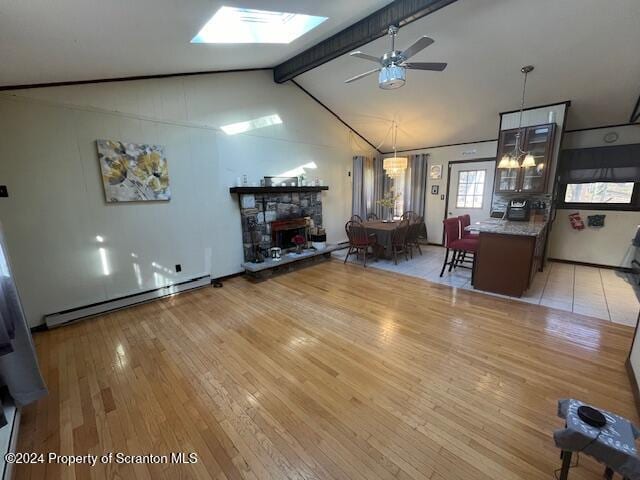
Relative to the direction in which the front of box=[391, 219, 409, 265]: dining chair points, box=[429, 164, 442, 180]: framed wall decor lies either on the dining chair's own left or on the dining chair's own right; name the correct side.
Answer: on the dining chair's own right

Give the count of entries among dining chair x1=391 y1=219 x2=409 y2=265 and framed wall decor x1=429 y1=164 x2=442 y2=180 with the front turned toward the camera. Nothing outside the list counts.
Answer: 1

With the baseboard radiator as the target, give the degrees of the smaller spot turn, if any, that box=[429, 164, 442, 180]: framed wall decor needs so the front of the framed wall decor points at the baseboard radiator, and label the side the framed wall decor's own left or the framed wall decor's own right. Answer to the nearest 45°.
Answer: approximately 45° to the framed wall decor's own right

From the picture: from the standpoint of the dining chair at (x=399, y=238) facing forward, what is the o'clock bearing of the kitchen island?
The kitchen island is roughly at 6 o'clock from the dining chair.

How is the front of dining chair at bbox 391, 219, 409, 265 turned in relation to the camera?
facing away from the viewer and to the left of the viewer

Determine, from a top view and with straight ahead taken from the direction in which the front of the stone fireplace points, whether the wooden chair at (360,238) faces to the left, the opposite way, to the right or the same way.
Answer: to the left

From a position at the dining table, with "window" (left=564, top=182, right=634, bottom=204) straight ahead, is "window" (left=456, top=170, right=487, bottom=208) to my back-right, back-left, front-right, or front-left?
front-left

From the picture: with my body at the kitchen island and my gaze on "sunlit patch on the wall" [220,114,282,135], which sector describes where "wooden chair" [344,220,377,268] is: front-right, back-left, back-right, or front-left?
front-right

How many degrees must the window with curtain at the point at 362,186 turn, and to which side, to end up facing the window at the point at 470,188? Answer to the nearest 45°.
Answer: approximately 45° to its left

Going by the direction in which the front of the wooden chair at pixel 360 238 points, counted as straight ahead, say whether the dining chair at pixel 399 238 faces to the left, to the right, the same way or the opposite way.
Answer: to the left

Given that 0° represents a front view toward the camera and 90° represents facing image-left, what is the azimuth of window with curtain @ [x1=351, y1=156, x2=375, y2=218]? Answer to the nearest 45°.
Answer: approximately 315°

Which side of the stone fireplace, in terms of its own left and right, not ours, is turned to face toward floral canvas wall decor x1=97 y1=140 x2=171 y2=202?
right

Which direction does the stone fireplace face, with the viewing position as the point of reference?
facing the viewer and to the right of the viewer

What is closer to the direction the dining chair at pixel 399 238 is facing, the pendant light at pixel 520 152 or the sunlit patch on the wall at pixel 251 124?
the sunlit patch on the wall

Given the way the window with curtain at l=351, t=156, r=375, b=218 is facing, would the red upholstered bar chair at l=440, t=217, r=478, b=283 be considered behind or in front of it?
in front

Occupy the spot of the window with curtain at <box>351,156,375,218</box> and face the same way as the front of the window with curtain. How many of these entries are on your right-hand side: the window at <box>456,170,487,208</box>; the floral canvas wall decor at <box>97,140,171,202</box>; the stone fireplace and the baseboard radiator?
3

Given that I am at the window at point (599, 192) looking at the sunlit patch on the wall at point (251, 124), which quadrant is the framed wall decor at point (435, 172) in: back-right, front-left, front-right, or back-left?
front-right

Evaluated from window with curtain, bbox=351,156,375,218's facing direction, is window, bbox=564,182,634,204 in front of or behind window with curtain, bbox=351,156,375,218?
in front

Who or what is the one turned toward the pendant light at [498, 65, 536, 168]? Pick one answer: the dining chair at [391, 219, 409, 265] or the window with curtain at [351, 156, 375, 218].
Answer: the window with curtain

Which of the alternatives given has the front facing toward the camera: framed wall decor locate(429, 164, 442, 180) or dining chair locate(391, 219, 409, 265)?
the framed wall decor

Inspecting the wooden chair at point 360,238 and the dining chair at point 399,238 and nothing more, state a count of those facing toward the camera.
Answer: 0

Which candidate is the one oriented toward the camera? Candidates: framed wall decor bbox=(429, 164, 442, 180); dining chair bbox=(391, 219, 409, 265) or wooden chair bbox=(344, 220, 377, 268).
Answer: the framed wall decor

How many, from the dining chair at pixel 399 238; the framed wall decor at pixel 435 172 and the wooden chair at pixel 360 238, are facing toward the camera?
1

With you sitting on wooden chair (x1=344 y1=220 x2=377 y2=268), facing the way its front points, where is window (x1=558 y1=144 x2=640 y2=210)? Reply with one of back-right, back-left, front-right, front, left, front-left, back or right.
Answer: front-right
